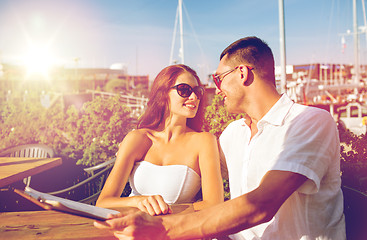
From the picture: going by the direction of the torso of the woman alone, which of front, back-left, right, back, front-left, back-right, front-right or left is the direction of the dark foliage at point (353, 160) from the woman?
left

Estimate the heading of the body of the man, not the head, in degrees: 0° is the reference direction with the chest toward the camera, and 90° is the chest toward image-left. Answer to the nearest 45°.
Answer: approximately 45°

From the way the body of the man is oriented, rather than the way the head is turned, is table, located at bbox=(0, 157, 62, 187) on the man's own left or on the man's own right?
on the man's own right

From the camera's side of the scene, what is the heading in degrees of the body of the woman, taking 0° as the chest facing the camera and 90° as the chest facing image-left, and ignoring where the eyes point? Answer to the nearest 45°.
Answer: approximately 0°

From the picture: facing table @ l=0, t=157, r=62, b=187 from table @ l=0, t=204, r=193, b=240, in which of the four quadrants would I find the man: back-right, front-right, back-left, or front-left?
back-right

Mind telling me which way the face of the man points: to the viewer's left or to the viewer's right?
to the viewer's left

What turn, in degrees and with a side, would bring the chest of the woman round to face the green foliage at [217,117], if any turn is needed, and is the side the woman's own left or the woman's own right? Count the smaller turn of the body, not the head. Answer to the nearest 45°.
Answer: approximately 135° to the woman's own left

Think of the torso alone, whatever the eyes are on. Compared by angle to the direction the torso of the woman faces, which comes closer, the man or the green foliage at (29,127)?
the man
